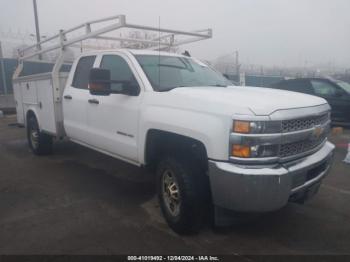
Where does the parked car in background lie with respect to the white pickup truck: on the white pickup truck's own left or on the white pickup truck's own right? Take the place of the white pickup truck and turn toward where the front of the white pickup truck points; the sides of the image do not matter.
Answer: on the white pickup truck's own left

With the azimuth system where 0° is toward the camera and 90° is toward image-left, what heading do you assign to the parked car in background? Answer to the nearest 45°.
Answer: approximately 315°

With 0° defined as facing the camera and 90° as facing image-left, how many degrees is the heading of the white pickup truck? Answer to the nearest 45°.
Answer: approximately 315°

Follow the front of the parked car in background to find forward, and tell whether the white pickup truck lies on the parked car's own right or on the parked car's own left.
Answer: on the parked car's own right
